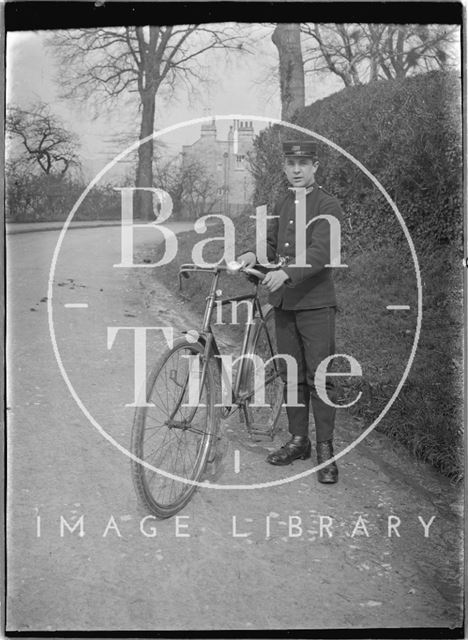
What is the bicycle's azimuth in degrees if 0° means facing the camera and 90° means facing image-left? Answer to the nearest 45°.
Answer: approximately 45°

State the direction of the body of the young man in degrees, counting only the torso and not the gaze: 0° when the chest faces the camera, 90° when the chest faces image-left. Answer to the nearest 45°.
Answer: approximately 45°
